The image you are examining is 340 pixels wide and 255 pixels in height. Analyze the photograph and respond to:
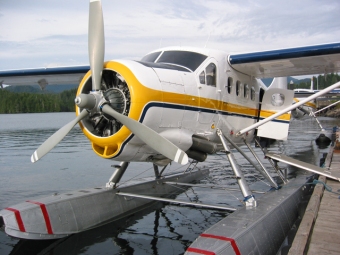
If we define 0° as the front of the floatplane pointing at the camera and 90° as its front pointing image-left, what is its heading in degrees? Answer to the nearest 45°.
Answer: approximately 45°
